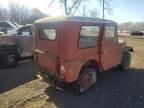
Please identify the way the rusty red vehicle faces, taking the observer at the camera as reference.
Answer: facing away from the viewer and to the right of the viewer
